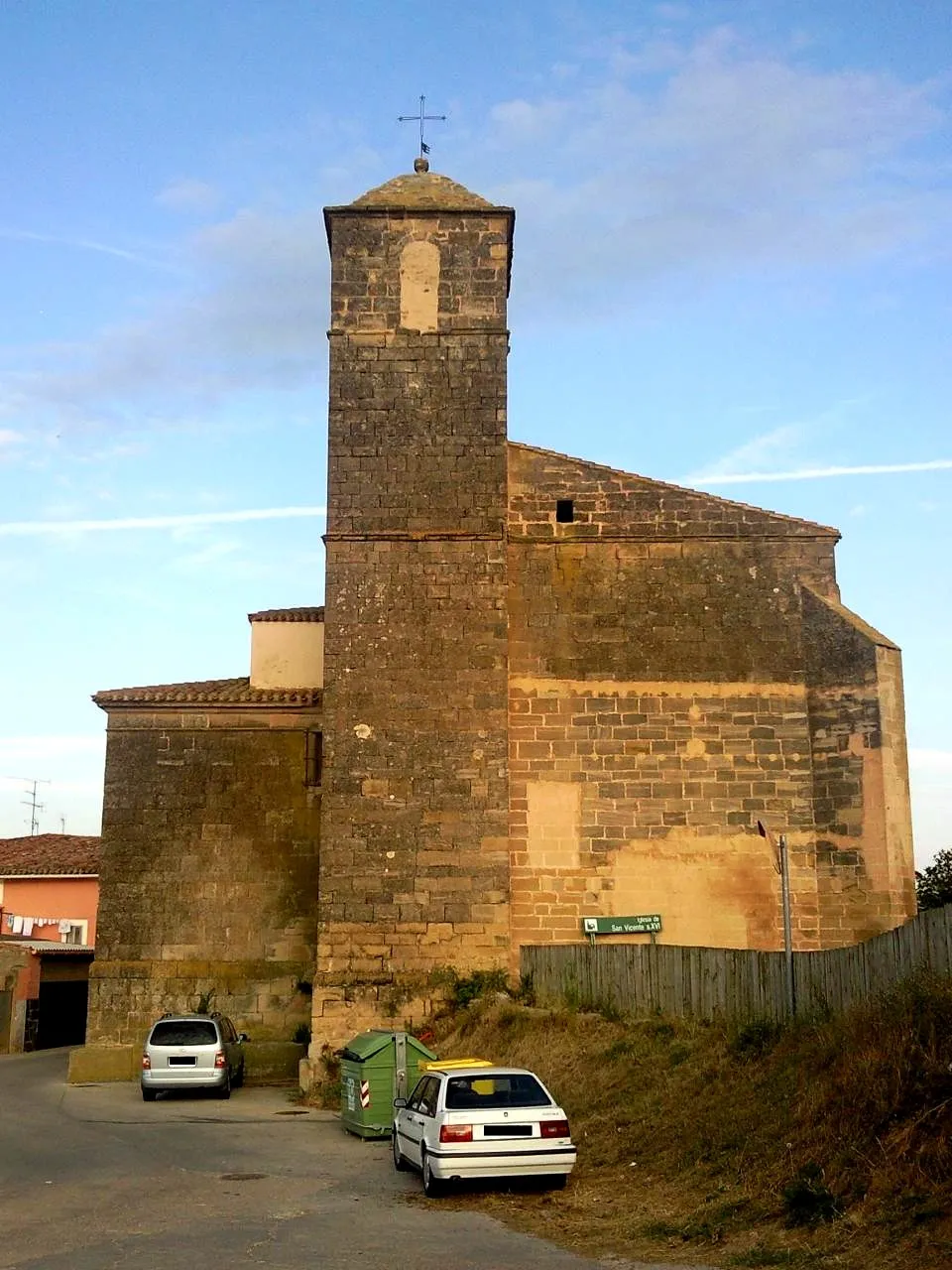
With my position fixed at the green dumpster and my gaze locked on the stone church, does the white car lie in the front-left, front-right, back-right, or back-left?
back-right

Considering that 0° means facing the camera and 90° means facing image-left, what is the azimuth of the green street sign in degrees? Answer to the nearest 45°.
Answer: approximately 0°

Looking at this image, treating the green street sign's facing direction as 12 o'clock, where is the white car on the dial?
The white car is roughly at 12 o'clock from the green street sign.

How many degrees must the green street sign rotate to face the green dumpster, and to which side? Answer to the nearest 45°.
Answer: approximately 45° to its right
